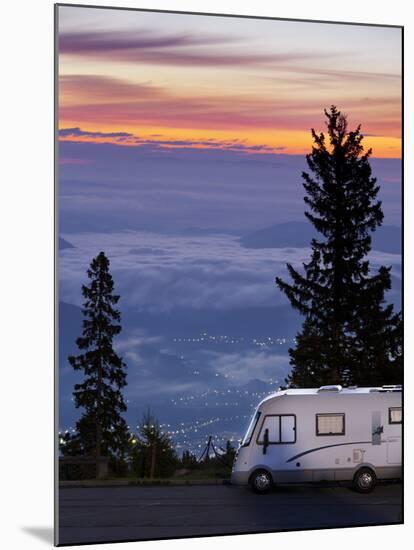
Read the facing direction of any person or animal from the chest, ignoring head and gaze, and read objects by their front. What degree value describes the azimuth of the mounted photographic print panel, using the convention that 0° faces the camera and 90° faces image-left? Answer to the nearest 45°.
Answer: approximately 315°
